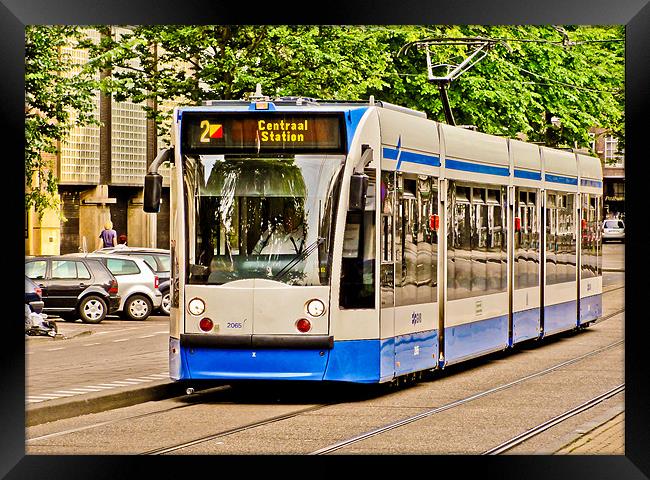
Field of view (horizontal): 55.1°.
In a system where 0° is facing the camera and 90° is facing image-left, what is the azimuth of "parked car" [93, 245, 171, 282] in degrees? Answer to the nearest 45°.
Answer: approximately 90°

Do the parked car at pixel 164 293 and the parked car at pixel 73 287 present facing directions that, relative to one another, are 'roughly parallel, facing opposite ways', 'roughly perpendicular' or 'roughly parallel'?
roughly parallel

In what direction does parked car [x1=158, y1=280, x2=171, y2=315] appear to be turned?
to the viewer's left

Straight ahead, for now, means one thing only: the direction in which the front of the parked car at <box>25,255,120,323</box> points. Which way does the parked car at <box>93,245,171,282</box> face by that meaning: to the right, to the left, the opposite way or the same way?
the same way

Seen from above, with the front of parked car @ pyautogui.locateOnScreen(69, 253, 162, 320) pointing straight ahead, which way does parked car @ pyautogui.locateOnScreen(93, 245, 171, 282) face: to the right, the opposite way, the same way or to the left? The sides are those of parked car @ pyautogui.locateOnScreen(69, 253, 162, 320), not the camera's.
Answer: the same way

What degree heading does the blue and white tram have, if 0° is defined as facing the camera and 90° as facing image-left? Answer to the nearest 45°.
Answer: approximately 45°

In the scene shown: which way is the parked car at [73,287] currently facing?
to the viewer's left

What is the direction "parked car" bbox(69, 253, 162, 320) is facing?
to the viewer's left

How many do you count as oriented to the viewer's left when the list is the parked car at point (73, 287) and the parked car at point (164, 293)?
2

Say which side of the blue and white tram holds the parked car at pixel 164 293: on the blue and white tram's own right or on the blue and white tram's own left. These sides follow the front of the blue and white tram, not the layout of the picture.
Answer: on the blue and white tram's own right
